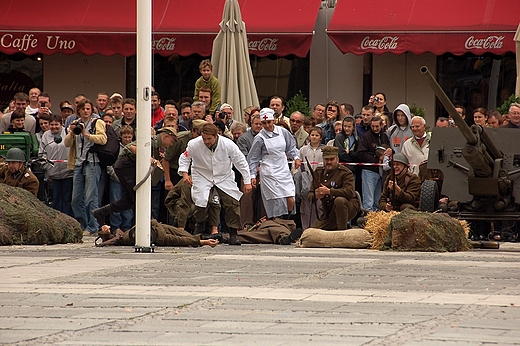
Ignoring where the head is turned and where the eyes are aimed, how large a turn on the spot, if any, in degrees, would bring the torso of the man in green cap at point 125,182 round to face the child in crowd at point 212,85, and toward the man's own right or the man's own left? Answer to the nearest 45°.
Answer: approximately 45° to the man's own left

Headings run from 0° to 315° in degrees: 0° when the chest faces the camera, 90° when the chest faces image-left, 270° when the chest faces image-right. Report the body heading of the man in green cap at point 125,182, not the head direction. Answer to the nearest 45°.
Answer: approximately 270°

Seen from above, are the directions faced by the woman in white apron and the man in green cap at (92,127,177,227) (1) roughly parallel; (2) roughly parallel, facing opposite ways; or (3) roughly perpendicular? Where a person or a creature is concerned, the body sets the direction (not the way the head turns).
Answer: roughly perpendicular

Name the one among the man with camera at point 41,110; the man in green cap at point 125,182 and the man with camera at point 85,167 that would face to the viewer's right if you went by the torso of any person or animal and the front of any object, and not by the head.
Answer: the man in green cap

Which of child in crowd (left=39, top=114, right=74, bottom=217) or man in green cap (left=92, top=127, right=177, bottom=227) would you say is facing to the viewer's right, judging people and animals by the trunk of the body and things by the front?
the man in green cap

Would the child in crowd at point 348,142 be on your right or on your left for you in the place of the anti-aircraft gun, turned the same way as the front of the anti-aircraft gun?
on your right

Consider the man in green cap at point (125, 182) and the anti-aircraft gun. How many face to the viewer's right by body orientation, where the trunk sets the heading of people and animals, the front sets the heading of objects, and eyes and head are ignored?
1

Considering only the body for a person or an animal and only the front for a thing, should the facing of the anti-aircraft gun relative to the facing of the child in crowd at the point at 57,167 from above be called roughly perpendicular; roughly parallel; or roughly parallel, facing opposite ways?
roughly perpendicular

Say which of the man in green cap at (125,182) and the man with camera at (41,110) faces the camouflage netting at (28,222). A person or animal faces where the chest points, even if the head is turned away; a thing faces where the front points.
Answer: the man with camera
